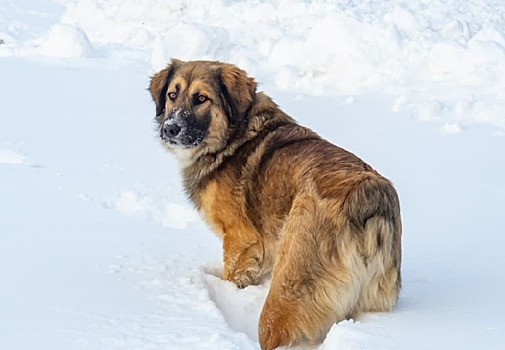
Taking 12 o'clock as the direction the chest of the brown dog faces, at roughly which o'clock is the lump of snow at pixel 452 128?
The lump of snow is roughly at 2 o'clock from the brown dog.

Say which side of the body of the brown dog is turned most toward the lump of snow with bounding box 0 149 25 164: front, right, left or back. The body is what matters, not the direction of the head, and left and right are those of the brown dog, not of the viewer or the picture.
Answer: front

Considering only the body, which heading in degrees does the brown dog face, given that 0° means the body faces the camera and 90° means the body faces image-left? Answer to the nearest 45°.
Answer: approximately 135°

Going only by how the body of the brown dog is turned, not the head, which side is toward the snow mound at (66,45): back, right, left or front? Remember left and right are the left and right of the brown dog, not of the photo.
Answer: front

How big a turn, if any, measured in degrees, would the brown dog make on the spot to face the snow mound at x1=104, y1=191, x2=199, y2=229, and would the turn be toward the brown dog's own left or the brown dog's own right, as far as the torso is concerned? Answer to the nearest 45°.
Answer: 0° — it already faces it
